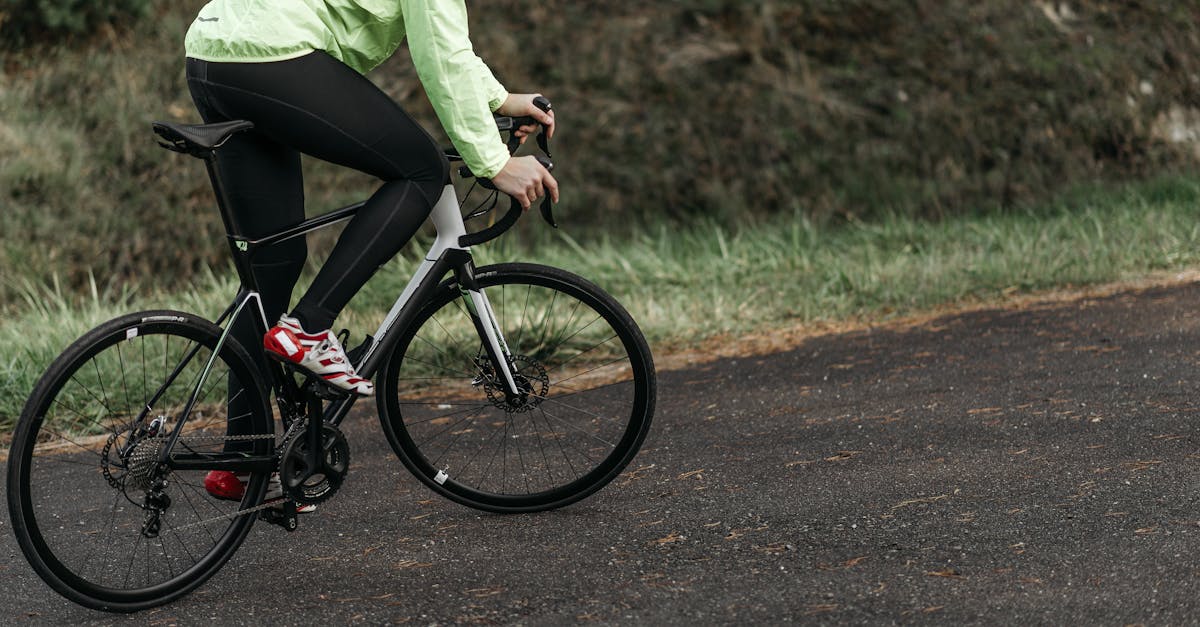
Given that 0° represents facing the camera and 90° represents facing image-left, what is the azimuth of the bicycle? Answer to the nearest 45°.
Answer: approximately 225°
